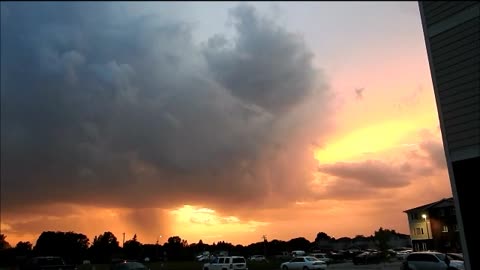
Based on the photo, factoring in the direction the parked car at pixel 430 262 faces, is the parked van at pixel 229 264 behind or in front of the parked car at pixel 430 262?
behind
